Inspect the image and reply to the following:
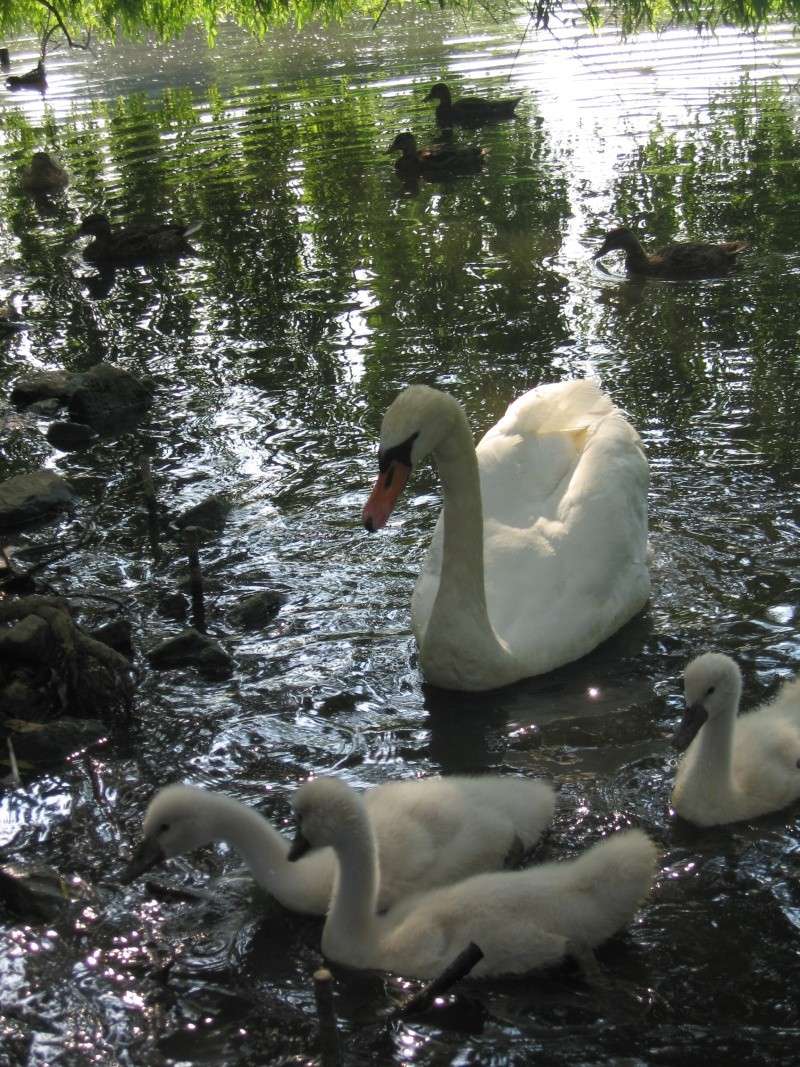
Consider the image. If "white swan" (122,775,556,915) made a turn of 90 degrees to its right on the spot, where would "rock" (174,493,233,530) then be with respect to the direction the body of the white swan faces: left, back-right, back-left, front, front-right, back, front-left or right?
front

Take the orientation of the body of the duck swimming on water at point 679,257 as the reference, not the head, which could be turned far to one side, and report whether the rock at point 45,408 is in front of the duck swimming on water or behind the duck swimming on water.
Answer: in front

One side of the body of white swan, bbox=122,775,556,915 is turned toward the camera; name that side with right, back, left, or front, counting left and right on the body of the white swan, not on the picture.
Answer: left

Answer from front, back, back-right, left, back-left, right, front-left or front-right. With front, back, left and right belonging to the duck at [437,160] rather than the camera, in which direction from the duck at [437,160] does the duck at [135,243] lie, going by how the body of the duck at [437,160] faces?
front-left

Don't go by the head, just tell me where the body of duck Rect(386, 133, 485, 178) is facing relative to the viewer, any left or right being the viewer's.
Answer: facing to the left of the viewer

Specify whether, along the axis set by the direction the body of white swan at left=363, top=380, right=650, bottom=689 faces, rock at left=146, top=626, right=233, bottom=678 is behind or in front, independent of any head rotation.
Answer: in front

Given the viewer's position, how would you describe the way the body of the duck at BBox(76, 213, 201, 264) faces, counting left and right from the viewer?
facing to the left of the viewer

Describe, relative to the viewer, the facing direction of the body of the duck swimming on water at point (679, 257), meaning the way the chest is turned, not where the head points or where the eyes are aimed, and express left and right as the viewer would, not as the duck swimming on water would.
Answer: facing to the left of the viewer

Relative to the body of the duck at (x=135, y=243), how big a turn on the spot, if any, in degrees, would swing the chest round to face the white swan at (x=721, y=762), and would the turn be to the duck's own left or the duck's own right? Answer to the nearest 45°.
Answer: approximately 90° to the duck's own left

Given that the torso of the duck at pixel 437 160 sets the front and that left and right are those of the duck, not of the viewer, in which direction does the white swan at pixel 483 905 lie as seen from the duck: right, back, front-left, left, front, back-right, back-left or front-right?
left

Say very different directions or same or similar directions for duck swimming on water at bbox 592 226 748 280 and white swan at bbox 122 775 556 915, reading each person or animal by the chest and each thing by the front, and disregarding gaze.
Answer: same or similar directions

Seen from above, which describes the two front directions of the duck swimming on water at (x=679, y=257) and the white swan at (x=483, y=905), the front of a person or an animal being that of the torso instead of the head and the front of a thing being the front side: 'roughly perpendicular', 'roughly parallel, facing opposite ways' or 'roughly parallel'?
roughly parallel

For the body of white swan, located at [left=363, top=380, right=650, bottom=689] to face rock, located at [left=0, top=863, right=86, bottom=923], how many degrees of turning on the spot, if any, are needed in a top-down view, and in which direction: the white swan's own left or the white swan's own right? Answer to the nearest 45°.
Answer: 0° — it already faces it

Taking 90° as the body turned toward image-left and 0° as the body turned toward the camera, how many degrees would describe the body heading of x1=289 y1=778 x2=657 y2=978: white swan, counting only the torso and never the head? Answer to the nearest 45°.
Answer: approximately 90°

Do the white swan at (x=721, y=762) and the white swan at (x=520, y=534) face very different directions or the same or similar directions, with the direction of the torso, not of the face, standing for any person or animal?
same or similar directions
